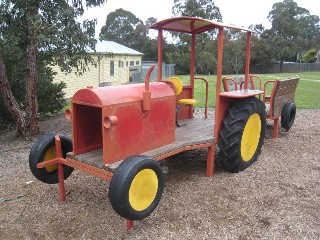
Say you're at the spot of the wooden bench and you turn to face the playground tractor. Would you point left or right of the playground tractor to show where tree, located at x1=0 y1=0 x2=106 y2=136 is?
right

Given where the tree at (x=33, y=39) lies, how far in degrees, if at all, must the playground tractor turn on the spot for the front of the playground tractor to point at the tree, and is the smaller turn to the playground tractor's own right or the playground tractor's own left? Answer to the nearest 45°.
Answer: approximately 90° to the playground tractor's own right

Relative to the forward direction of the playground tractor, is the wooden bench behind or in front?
behind

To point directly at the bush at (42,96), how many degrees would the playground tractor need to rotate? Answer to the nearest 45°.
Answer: approximately 90° to its right
